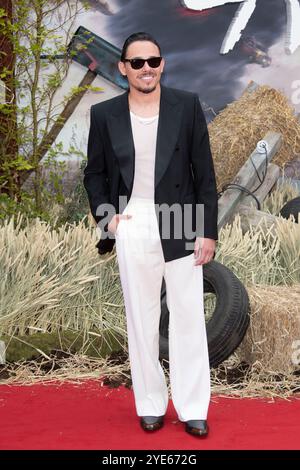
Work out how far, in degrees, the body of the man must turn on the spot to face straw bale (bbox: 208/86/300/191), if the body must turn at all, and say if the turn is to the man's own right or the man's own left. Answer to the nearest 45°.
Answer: approximately 180°

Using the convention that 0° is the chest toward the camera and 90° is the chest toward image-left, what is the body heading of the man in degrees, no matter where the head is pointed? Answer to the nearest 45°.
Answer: approximately 0°

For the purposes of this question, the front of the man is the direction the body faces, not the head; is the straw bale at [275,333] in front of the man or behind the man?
behind
